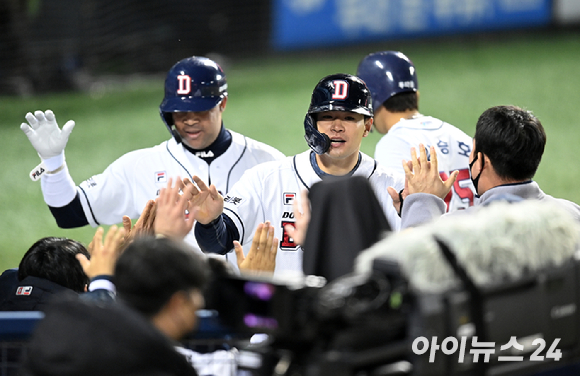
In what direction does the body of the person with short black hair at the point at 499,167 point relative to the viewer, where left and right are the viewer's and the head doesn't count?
facing away from the viewer and to the left of the viewer

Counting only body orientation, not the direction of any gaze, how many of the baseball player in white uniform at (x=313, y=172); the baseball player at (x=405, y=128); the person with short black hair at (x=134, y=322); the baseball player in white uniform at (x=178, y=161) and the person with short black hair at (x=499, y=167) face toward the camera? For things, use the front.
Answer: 2

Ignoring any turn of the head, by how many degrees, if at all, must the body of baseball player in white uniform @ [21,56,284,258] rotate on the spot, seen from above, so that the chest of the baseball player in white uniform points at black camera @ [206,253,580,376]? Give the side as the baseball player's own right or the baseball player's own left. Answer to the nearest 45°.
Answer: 0° — they already face it

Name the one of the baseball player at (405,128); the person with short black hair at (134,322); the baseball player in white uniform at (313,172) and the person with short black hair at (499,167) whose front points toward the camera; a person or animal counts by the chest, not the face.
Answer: the baseball player in white uniform

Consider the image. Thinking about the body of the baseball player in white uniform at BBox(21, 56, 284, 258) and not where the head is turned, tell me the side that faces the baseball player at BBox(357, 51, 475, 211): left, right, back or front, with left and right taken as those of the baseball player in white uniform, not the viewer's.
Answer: left

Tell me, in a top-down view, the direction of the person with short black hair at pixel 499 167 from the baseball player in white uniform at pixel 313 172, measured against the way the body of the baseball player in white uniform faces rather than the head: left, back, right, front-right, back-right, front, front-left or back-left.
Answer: front-left

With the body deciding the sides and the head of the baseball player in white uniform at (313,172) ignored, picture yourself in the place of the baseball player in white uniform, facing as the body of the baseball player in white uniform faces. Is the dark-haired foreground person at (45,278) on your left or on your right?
on your right

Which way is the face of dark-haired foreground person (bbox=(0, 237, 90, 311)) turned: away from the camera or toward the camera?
away from the camera

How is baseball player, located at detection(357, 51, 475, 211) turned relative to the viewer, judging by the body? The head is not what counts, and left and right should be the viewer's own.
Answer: facing away from the viewer and to the left of the viewer

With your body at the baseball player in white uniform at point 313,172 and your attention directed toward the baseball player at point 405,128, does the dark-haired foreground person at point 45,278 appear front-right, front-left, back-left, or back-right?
back-left
